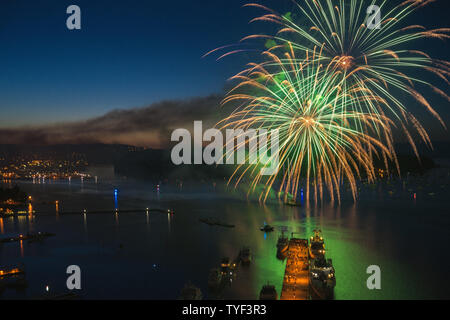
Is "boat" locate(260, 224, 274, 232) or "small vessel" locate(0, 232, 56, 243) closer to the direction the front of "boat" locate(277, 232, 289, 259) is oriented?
the boat

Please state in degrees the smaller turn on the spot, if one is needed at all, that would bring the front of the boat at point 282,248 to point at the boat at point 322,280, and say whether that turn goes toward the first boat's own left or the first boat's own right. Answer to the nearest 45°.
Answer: approximately 180°

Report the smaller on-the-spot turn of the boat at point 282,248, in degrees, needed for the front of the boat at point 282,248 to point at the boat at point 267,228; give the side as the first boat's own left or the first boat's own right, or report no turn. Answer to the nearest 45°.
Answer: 0° — it already faces it

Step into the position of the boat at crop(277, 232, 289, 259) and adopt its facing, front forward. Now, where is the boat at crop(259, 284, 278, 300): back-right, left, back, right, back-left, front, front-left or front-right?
back

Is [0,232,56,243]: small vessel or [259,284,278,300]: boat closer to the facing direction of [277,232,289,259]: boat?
the small vessel

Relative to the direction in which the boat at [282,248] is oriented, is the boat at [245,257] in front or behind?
behind

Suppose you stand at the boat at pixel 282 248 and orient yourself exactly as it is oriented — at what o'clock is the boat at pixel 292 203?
the boat at pixel 292 203 is roughly at 12 o'clock from the boat at pixel 282 248.

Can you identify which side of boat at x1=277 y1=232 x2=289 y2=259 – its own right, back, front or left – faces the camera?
back
